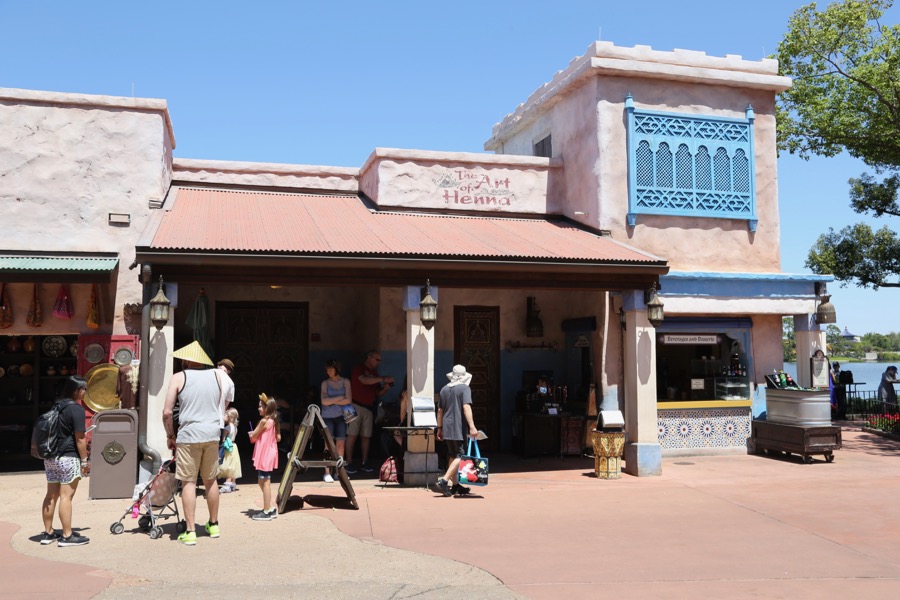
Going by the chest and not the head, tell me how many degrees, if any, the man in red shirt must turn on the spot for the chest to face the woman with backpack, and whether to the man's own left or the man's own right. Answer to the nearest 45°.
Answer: approximately 90° to the man's own right

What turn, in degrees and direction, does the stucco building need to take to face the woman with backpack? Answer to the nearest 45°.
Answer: approximately 45° to its right

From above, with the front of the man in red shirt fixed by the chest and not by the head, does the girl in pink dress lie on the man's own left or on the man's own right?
on the man's own right

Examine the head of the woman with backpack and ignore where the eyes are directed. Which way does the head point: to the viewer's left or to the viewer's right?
to the viewer's right

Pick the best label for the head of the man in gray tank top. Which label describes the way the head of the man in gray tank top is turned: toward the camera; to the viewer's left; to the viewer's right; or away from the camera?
away from the camera

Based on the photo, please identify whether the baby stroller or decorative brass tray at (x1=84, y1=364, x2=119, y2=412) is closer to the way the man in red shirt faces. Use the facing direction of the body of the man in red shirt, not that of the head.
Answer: the baby stroller

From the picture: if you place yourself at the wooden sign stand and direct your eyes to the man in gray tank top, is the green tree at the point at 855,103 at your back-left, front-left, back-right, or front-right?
back-left

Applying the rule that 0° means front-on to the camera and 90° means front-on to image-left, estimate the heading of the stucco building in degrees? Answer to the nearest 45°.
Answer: approximately 0°

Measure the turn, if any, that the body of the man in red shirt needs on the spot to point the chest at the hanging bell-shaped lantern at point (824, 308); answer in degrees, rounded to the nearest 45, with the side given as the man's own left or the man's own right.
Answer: approximately 45° to the man's own left

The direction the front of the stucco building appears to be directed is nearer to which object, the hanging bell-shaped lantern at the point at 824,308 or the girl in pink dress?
the girl in pink dress

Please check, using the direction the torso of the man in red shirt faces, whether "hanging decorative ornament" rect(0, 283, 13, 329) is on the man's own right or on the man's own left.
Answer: on the man's own right
